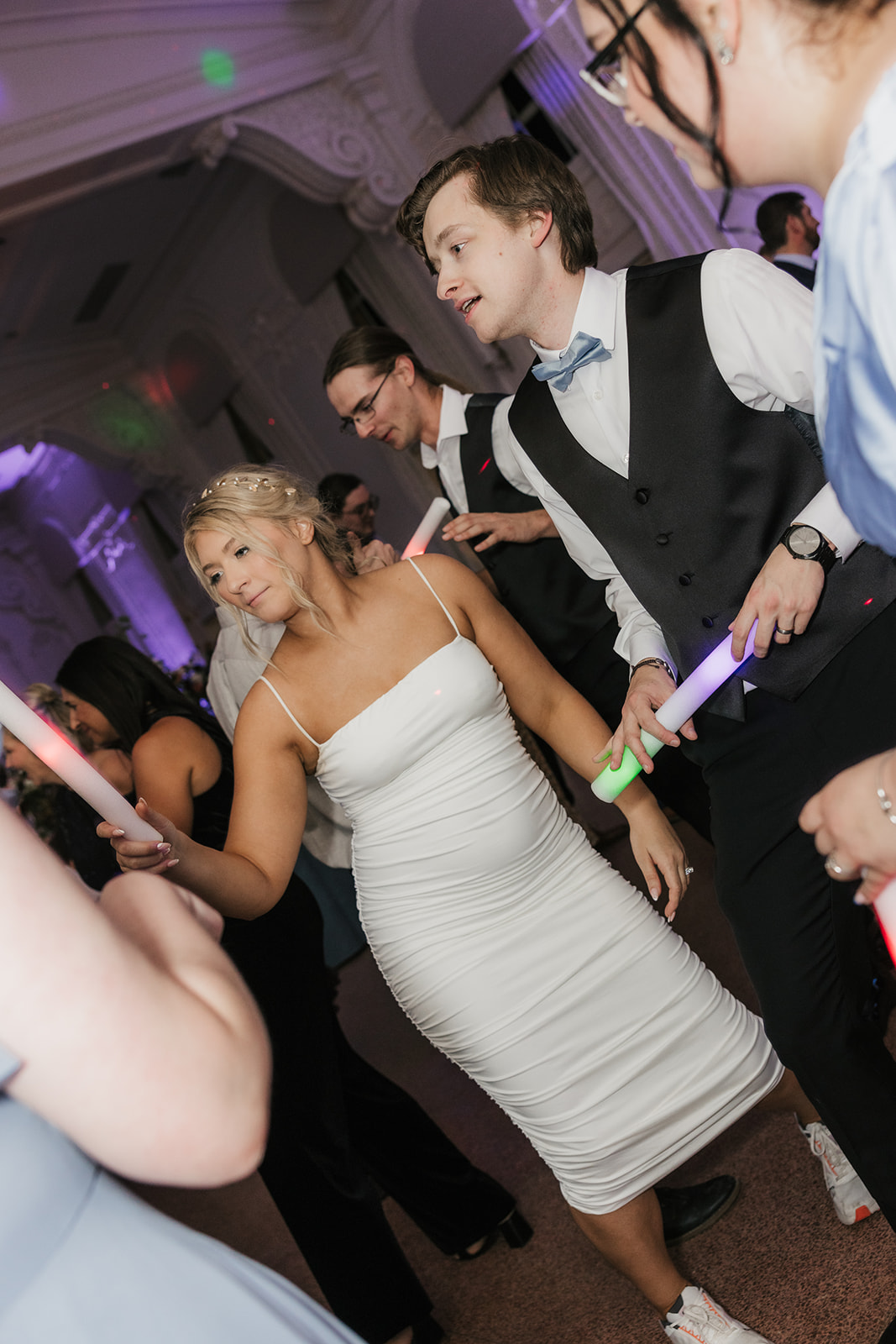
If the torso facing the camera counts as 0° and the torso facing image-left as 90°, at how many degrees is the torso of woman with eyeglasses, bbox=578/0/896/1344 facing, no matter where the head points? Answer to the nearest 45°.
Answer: approximately 90°

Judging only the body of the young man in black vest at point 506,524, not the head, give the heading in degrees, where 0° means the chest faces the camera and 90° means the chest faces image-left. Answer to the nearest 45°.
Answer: approximately 45°

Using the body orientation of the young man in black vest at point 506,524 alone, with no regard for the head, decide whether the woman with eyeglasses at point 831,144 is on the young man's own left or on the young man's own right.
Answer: on the young man's own left

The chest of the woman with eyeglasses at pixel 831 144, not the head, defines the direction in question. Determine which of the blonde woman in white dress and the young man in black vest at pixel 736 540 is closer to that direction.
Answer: the blonde woman in white dress

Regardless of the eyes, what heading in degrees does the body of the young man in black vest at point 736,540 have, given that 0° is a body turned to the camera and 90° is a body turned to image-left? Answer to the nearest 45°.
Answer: approximately 45°
